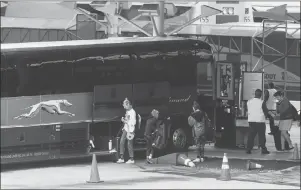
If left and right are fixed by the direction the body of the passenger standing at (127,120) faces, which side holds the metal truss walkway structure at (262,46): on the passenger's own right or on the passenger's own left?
on the passenger's own right

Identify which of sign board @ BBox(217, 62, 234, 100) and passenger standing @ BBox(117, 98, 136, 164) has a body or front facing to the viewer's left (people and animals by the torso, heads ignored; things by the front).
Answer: the passenger standing

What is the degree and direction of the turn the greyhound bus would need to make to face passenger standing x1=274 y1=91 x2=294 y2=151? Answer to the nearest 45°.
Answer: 0° — it already faces them

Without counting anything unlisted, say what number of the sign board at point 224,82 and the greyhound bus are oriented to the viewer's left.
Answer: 0

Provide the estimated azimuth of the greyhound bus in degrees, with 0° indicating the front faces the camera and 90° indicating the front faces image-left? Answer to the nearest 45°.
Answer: approximately 225°

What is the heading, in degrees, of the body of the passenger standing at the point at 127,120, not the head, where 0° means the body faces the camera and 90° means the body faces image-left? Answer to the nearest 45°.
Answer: approximately 90°

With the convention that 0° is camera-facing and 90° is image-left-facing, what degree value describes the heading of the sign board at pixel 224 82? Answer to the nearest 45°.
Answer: approximately 0°
